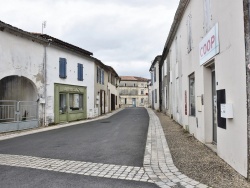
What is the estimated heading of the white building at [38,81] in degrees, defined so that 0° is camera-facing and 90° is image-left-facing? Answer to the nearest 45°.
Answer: approximately 315°

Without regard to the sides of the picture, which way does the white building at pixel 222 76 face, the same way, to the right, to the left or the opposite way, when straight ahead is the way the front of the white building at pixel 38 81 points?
the opposite way

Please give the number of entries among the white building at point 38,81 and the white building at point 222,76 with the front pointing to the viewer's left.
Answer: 1

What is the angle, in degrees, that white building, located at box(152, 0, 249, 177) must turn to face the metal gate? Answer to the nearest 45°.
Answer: approximately 45° to its right

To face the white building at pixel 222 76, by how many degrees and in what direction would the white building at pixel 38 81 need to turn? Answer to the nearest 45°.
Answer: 0° — it already faces it

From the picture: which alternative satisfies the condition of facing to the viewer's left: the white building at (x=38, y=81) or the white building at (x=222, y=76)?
the white building at (x=222, y=76)

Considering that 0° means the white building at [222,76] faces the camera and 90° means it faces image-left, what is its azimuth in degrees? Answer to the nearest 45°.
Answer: approximately 90°
